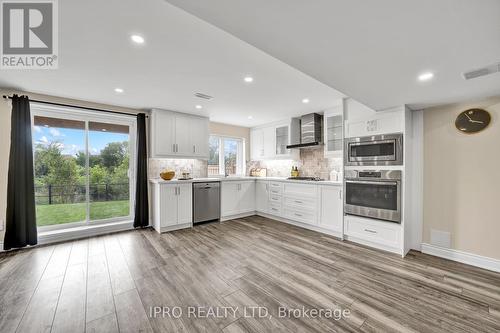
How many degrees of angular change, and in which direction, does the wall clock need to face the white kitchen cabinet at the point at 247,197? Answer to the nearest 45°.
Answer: approximately 90° to its right

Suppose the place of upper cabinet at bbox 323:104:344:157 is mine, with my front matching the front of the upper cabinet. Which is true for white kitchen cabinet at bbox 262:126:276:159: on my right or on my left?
on my right

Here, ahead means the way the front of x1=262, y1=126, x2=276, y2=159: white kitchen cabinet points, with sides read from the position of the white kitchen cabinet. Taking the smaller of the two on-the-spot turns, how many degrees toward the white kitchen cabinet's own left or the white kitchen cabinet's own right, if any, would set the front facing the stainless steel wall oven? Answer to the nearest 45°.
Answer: approximately 90° to the white kitchen cabinet's own left

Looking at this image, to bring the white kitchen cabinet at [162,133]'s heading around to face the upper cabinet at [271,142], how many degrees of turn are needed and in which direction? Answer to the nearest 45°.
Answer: approximately 90° to its left

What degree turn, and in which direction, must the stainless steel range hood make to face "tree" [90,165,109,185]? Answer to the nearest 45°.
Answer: approximately 45° to its right

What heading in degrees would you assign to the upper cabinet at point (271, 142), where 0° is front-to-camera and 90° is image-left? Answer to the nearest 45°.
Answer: approximately 45°

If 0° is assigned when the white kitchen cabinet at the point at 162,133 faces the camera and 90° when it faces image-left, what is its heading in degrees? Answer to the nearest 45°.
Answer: approximately 0°

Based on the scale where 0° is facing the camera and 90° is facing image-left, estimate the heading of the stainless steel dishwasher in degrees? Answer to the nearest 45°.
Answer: approximately 315°

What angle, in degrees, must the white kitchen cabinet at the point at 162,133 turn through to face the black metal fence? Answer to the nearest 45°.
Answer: approximately 180°

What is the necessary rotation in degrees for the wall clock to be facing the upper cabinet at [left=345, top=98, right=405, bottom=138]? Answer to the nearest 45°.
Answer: approximately 90° to its right

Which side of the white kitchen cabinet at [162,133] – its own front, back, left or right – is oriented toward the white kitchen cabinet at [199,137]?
left

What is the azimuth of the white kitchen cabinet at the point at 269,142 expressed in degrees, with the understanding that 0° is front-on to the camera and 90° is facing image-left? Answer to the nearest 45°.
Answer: approximately 45°
